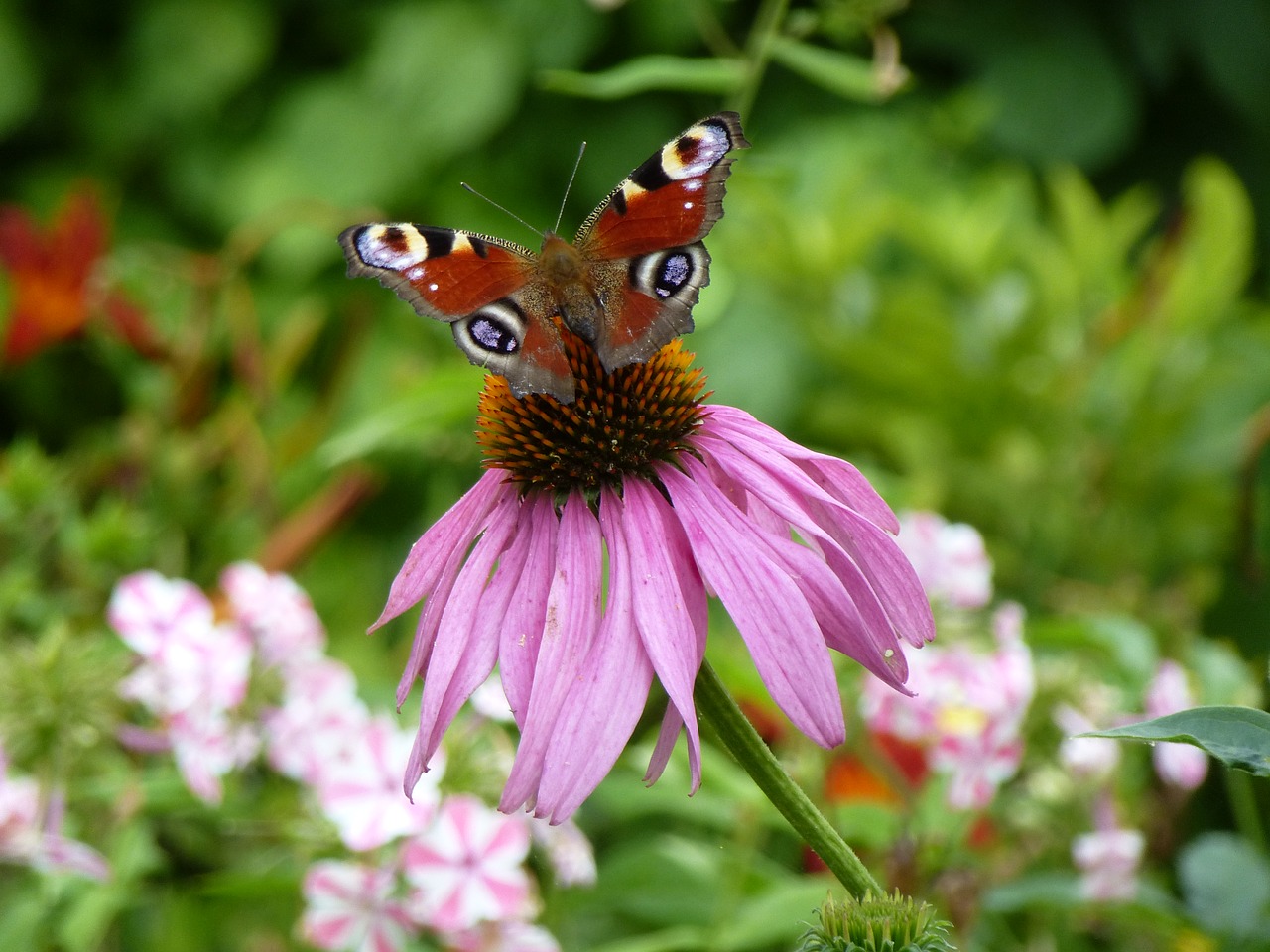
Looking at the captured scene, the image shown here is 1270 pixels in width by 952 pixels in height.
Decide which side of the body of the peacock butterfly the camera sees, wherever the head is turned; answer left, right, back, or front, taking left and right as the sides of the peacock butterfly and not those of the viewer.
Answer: back

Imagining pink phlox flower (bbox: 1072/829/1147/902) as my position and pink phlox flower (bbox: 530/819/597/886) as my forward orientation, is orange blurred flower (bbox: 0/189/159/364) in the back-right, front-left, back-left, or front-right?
front-right

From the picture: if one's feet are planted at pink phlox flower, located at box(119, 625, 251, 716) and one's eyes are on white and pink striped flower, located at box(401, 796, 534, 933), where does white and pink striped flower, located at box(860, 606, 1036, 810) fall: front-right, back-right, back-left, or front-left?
front-left

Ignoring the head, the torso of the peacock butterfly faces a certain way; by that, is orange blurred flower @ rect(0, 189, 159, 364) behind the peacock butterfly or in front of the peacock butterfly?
in front

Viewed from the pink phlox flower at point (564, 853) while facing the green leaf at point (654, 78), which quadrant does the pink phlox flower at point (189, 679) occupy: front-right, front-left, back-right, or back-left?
front-left
